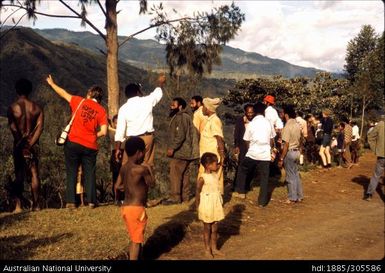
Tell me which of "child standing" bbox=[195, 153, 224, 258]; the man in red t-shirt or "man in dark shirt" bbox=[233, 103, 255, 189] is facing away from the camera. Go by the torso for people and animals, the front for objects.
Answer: the man in red t-shirt

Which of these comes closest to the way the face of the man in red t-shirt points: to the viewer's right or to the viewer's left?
to the viewer's left

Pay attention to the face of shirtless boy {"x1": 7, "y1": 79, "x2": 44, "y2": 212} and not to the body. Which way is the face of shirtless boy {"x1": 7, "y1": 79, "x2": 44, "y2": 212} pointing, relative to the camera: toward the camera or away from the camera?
away from the camera

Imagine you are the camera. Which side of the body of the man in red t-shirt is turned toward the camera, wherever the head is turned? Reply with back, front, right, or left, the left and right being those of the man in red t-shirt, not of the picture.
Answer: back

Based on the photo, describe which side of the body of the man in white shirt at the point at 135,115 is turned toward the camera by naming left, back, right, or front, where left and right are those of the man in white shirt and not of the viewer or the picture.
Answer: back

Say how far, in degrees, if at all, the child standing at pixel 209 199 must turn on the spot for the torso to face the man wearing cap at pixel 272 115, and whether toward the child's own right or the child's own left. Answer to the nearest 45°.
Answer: approximately 135° to the child's own left

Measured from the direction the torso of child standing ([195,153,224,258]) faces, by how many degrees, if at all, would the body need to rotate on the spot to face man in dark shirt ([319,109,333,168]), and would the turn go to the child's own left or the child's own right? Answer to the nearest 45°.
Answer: approximately 135° to the child's own left

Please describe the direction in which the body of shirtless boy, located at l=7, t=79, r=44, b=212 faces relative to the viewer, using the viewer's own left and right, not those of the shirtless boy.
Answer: facing away from the viewer

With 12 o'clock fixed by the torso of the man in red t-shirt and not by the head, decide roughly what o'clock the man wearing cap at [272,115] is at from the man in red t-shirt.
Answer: The man wearing cap is roughly at 2 o'clock from the man in red t-shirt.

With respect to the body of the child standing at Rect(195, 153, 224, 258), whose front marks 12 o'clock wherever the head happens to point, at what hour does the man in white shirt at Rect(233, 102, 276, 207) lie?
The man in white shirt is roughly at 8 o'clock from the child standing.
